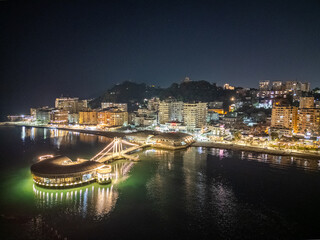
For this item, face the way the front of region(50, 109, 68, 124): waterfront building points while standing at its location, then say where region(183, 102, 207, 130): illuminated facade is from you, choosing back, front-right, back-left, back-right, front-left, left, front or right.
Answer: front-left

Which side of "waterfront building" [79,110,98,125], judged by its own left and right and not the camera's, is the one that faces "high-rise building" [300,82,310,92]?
left

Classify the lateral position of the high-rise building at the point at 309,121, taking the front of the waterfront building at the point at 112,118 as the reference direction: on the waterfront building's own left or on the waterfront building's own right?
on the waterfront building's own left

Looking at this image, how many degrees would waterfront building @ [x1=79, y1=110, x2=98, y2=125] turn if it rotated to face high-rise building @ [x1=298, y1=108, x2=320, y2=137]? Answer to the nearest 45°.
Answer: approximately 45° to its left

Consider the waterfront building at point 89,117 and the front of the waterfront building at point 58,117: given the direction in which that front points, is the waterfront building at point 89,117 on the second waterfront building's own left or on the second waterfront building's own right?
on the second waterfront building's own left

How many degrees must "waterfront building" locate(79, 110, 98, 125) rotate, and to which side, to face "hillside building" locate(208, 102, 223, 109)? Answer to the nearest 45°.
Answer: approximately 90° to its left

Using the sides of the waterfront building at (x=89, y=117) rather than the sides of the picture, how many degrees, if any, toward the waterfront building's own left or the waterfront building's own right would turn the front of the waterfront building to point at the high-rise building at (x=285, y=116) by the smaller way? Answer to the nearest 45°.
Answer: approximately 45° to the waterfront building's own left

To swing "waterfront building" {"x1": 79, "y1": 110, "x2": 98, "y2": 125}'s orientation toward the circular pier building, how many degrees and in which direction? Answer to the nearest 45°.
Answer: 0° — it already faces it

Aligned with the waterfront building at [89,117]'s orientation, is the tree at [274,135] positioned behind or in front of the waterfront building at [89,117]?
in front

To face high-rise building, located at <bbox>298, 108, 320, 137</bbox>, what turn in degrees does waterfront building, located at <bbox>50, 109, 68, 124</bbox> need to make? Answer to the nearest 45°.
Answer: approximately 45° to its left

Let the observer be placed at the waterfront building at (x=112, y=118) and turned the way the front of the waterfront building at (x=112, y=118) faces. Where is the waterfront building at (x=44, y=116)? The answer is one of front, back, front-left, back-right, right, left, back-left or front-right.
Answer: back-right

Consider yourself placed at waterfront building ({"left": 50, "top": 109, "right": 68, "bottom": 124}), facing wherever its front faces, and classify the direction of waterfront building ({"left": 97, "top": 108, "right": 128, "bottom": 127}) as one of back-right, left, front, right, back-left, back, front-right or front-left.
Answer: front-left
